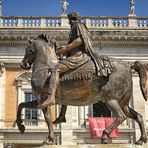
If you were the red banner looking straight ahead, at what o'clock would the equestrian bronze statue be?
The equestrian bronze statue is roughly at 12 o'clock from the red banner.

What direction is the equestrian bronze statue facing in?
to the viewer's left

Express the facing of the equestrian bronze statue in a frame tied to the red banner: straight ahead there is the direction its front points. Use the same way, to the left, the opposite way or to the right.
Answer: to the right

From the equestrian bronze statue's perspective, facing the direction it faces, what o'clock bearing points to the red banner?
The red banner is roughly at 3 o'clock from the equestrian bronze statue.

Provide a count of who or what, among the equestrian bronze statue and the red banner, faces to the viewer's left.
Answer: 1
